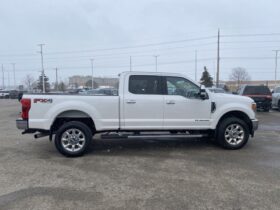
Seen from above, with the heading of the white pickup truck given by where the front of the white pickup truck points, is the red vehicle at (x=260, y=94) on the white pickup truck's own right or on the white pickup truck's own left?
on the white pickup truck's own left

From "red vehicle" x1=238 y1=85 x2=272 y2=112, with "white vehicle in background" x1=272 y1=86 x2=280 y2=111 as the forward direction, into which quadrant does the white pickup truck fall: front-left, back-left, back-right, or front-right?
back-right

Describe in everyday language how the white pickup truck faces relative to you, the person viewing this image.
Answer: facing to the right of the viewer

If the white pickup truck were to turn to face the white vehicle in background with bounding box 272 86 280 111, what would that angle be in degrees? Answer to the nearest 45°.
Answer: approximately 45° to its left
